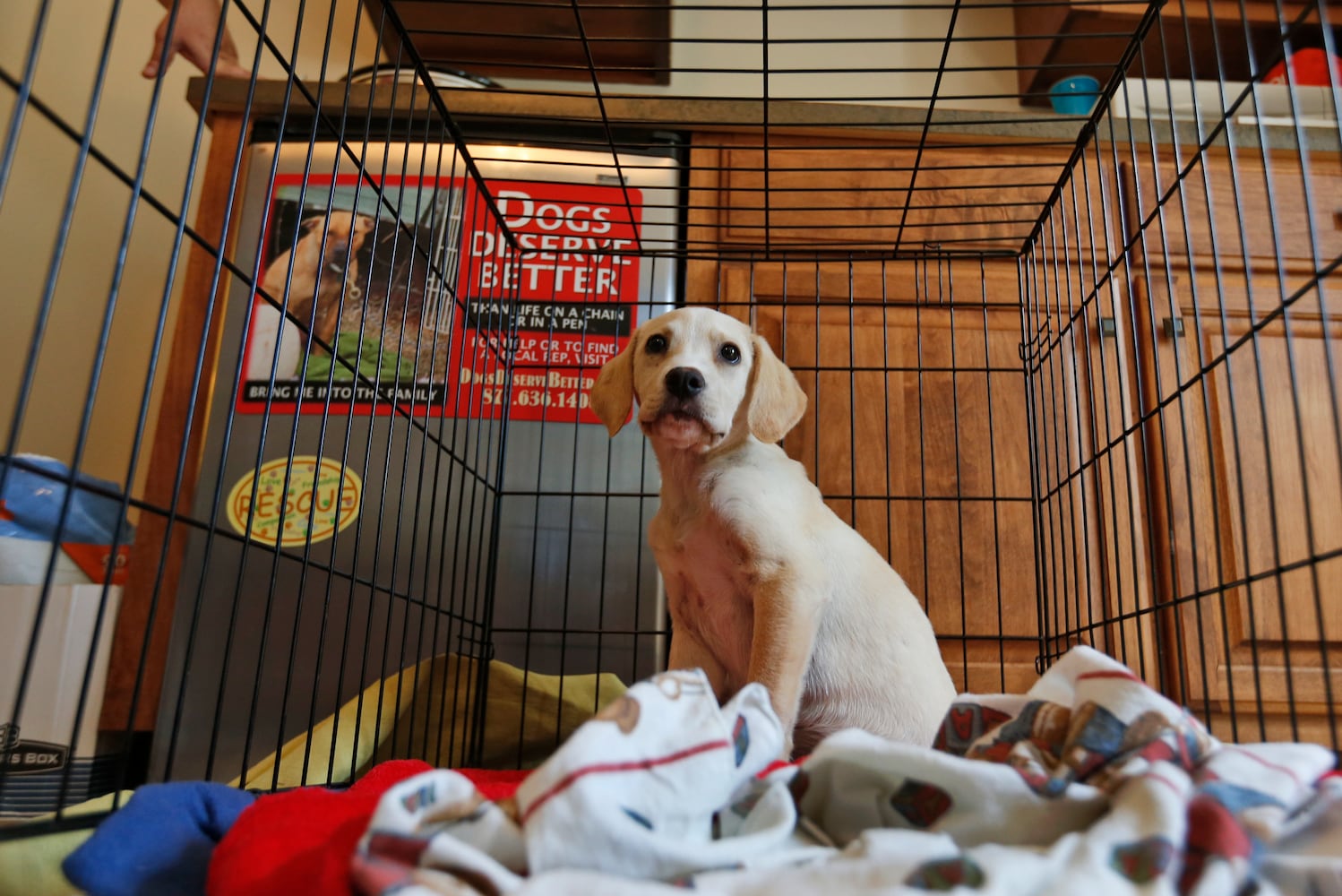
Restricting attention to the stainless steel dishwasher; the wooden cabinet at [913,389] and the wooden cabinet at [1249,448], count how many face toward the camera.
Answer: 3

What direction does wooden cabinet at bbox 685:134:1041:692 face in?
toward the camera

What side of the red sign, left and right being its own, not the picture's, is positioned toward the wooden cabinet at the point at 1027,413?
left

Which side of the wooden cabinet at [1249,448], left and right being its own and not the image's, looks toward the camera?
front

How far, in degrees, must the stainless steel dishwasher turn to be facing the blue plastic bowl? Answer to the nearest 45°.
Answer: approximately 90° to its left

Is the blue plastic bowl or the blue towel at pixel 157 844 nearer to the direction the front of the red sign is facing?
the blue towel

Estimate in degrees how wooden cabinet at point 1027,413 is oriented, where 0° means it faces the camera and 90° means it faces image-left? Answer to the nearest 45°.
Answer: approximately 0°

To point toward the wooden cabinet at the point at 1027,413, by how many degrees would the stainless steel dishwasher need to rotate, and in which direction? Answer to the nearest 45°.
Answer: approximately 90° to its left

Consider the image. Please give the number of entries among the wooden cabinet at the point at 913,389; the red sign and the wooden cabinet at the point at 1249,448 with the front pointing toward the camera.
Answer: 3
